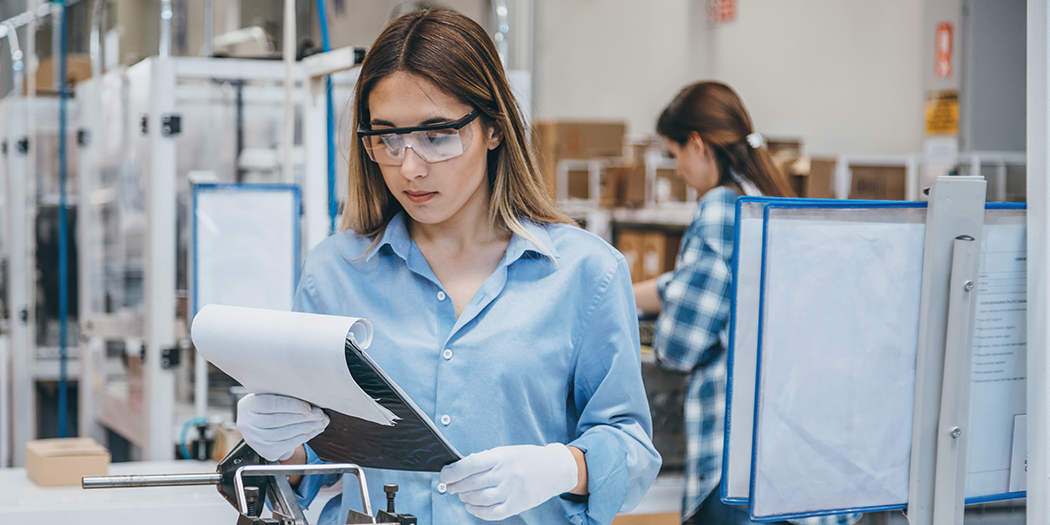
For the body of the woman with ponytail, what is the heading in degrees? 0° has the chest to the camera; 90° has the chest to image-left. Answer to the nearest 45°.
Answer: approximately 90°

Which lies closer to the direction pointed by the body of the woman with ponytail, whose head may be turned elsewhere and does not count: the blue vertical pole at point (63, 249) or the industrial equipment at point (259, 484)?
the blue vertical pole

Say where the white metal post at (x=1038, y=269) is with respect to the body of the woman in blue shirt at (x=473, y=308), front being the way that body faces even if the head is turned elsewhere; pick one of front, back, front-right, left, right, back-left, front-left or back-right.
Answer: back-left

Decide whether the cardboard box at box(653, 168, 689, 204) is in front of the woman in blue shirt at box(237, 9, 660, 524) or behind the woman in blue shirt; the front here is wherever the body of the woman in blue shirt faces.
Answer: behind

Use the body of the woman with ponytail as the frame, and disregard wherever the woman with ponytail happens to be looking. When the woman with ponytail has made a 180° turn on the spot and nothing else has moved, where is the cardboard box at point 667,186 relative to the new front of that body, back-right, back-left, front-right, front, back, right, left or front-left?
left

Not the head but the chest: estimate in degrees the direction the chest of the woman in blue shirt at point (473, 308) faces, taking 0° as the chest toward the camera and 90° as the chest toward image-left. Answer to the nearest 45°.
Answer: approximately 45°

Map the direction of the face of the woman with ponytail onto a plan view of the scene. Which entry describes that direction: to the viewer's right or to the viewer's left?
to the viewer's left

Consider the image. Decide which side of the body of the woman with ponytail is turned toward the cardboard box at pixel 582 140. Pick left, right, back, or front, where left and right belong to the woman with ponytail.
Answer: right

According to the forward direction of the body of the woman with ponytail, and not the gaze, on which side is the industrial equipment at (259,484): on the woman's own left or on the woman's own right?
on the woman's own left

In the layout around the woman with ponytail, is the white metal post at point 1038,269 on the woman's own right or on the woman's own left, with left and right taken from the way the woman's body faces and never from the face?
on the woman's own left
